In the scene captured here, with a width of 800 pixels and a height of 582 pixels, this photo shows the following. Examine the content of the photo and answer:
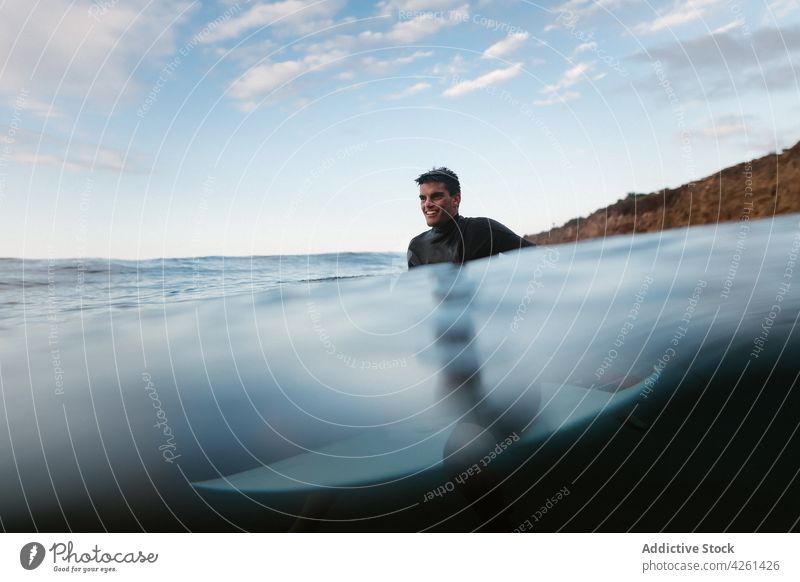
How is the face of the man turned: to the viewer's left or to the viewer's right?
to the viewer's left

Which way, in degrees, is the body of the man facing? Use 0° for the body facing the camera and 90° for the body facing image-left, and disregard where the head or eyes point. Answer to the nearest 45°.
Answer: approximately 45°
